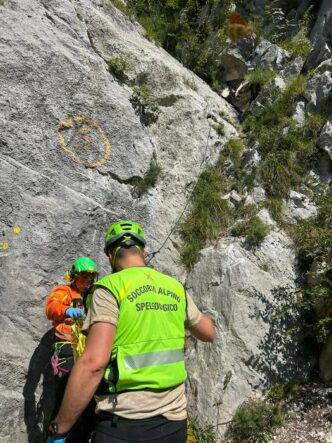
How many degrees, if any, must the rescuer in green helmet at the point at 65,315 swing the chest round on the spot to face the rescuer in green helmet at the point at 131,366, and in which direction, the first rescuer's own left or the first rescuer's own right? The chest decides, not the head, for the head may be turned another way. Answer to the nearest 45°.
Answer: approximately 45° to the first rescuer's own right

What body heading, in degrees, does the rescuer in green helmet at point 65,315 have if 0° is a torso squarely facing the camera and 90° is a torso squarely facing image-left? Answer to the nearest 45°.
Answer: approximately 315°

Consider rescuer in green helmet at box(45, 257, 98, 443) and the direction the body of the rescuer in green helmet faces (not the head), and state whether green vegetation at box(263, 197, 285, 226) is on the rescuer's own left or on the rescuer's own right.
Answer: on the rescuer's own left
